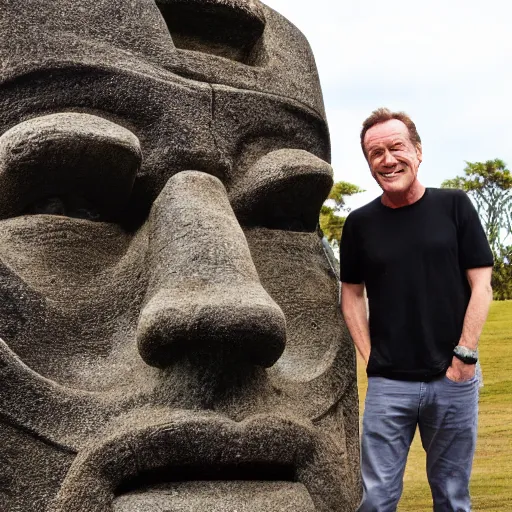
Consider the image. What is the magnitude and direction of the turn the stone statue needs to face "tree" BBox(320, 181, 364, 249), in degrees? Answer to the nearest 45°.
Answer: approximately 135° to its left

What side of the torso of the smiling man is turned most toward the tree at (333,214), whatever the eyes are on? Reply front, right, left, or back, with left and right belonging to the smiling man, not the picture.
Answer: back

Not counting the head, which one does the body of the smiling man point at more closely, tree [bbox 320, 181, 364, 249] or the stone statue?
the stone statue

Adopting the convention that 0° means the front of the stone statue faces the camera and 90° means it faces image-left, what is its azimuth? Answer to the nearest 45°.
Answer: approximately 315°

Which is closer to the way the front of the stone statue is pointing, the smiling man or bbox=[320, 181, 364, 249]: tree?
the smiling man

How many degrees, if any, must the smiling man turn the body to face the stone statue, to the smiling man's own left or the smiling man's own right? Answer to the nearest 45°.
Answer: approximately 90° to the smiling man's own right
